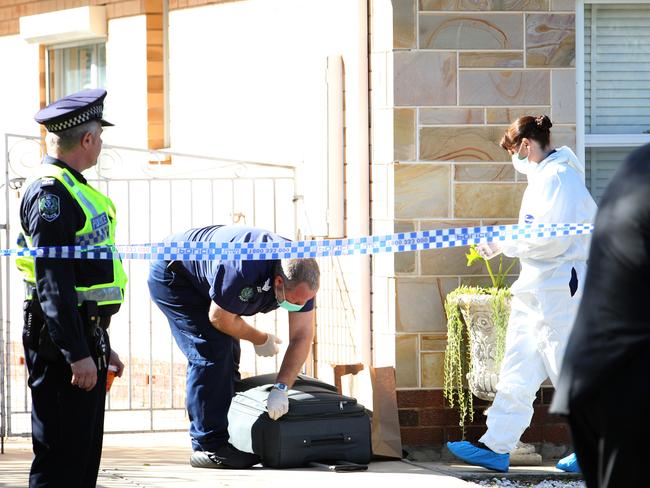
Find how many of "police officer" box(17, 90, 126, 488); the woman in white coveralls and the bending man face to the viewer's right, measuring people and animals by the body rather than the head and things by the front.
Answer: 2

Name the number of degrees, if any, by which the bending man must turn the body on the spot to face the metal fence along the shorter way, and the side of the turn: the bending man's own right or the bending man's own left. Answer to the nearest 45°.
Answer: approximately 90° to the bending man's own left

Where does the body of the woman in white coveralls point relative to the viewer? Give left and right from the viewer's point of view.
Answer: facing to the left of the viewer

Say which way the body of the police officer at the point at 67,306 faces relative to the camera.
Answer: to the viewer's right

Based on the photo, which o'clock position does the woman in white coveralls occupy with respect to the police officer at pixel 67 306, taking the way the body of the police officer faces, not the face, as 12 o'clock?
The woman in white coveralls is roughly at 11 o'clock from the police officer.

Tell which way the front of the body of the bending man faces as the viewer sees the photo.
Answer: to the viewer's right

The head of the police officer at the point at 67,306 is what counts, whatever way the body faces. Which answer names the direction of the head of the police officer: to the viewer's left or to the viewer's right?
to the viewer's right

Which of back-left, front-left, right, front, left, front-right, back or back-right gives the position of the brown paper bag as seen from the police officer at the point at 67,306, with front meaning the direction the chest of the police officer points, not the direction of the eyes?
front-left

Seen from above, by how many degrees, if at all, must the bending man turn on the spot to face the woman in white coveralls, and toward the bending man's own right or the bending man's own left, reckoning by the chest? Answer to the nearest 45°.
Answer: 0° — they already face them

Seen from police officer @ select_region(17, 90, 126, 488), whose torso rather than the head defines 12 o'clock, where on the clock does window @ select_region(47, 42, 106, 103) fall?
The window is roughly at 9 o'clock from the police officer.

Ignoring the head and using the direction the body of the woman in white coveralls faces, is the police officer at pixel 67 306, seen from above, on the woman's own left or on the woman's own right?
on the woman's own left

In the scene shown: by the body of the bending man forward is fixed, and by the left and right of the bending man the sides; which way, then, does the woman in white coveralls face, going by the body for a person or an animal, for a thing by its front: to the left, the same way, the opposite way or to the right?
the opposite way

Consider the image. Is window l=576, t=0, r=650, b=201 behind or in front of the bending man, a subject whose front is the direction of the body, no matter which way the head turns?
in front

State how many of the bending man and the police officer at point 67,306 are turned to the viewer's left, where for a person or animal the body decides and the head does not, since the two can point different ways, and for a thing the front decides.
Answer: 0
